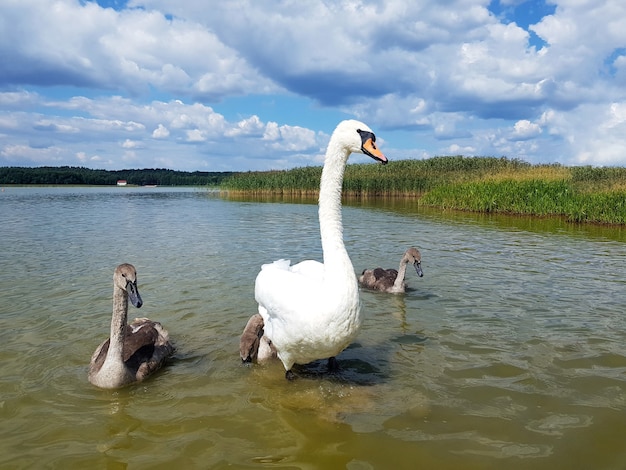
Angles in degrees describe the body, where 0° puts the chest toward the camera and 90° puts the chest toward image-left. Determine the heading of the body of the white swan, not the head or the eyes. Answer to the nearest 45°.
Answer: approximately 315°
